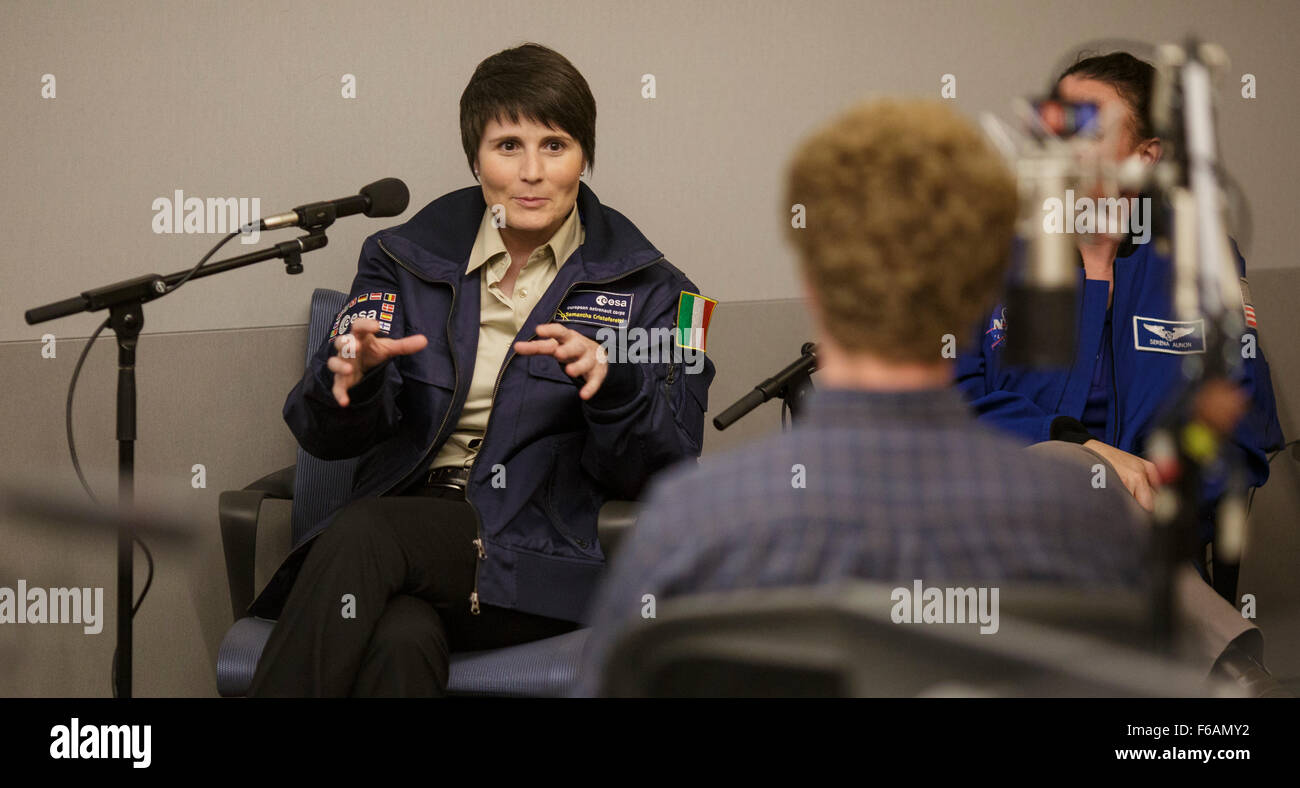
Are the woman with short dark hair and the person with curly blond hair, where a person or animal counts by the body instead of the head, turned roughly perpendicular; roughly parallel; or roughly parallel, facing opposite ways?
roughly parallel, facing opposite ways

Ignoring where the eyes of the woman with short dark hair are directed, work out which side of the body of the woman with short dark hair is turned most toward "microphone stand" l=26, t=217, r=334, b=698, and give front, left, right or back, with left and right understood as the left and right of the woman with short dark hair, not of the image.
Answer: right

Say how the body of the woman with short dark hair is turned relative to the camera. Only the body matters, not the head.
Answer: toward the camera

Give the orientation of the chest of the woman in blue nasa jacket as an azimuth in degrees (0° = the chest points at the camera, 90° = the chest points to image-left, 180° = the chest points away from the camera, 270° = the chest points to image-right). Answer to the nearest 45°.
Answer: approximately 45°

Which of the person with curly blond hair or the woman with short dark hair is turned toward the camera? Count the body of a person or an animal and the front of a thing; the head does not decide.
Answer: the woman with short dark hair

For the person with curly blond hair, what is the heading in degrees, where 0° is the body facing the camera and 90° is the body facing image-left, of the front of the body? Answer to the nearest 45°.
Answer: approximately 180°

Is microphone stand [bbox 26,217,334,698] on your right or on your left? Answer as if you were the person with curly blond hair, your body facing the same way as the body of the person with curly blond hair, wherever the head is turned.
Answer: on your left

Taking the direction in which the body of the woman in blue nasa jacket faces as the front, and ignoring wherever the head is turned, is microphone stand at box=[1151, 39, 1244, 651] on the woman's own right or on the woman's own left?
on the woman's own left

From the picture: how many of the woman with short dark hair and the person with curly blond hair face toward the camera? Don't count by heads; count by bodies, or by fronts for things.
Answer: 1

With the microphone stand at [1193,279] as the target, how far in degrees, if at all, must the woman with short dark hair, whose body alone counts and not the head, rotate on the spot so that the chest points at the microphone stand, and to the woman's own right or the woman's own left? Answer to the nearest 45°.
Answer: approximately 45° to the woman's own left
